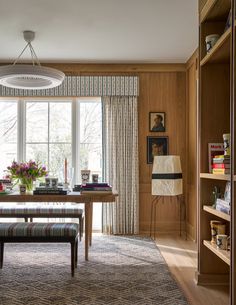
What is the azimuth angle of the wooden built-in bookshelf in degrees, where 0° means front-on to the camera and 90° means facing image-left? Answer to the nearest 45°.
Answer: approximately 90°

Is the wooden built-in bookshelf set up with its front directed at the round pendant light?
yes

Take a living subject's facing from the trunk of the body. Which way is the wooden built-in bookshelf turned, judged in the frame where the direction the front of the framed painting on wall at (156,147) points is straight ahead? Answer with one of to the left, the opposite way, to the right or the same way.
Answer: to the right

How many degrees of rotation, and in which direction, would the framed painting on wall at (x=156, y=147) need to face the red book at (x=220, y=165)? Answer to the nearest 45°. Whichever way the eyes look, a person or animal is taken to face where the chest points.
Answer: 0° — it already faces it

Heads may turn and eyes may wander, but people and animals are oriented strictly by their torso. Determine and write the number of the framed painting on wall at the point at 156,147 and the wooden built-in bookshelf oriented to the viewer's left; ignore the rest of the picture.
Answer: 1

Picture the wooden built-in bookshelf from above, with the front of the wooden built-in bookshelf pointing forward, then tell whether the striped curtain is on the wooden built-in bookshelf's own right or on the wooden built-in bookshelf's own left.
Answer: on the wooden built-in bookshelf's own right

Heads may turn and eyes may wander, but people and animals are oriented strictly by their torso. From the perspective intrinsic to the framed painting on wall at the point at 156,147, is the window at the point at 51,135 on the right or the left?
on its right

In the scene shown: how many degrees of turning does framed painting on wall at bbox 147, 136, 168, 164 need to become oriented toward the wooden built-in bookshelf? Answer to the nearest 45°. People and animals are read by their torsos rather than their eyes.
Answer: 0° — it already faces it

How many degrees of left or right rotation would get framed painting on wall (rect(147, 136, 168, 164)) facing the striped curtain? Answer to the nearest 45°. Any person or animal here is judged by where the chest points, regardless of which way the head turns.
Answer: approximately 90° to its right

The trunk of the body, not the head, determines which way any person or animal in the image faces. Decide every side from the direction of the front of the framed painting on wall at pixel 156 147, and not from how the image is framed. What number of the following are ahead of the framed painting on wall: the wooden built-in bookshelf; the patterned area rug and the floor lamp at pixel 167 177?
3

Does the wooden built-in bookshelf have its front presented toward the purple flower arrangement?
yes

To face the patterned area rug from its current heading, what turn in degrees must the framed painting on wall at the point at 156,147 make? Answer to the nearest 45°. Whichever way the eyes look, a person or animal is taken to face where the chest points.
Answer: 0° — it already faces it

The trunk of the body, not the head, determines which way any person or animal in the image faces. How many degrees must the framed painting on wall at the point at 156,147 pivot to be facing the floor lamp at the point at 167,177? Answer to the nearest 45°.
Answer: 0° — it already faces it
